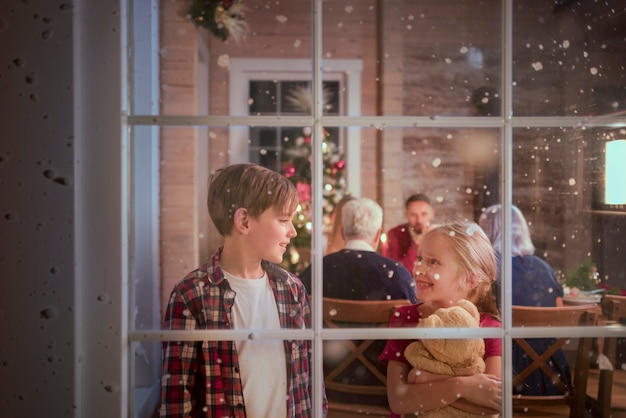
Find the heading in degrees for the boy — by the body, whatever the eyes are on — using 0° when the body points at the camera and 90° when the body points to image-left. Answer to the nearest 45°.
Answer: approximately 315°

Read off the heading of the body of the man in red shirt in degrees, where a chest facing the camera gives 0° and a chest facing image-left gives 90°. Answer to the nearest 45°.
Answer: approximately 0°

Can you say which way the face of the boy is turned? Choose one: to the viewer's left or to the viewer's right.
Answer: to the viewer's right
